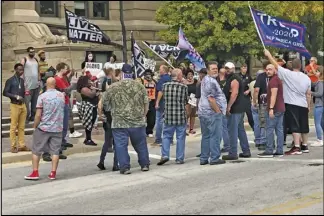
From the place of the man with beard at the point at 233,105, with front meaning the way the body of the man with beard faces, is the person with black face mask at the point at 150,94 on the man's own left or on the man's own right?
on the man's own right

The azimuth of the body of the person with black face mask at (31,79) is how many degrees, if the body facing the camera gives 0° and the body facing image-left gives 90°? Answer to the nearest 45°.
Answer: approximately 0°

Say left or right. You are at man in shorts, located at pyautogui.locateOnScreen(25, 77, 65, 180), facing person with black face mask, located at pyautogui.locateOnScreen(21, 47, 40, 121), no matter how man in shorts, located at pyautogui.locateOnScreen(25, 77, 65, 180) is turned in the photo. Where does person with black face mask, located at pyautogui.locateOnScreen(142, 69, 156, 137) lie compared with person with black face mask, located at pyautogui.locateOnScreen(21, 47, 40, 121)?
right

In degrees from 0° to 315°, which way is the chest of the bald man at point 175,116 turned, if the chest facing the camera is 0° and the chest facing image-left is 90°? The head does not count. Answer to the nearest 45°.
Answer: approximately 180°

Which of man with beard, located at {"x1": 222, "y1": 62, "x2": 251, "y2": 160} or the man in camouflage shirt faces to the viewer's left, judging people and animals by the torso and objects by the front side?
the man with beard

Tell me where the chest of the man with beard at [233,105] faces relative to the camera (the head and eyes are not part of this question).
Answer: to the viewer's left

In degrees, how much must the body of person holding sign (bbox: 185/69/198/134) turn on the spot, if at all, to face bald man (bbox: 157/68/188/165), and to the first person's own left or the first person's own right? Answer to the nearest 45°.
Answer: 0° — they already face them

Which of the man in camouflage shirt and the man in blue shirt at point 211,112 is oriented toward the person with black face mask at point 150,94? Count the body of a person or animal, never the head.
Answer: the man in camouflage shirt

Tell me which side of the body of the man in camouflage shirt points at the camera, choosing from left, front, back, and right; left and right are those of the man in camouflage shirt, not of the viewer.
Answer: back

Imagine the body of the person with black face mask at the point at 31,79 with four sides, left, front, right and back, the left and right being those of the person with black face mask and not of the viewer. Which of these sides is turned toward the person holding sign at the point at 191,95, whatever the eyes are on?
left

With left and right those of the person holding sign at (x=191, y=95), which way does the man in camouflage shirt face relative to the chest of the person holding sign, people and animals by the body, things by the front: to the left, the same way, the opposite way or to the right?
the opposite way
